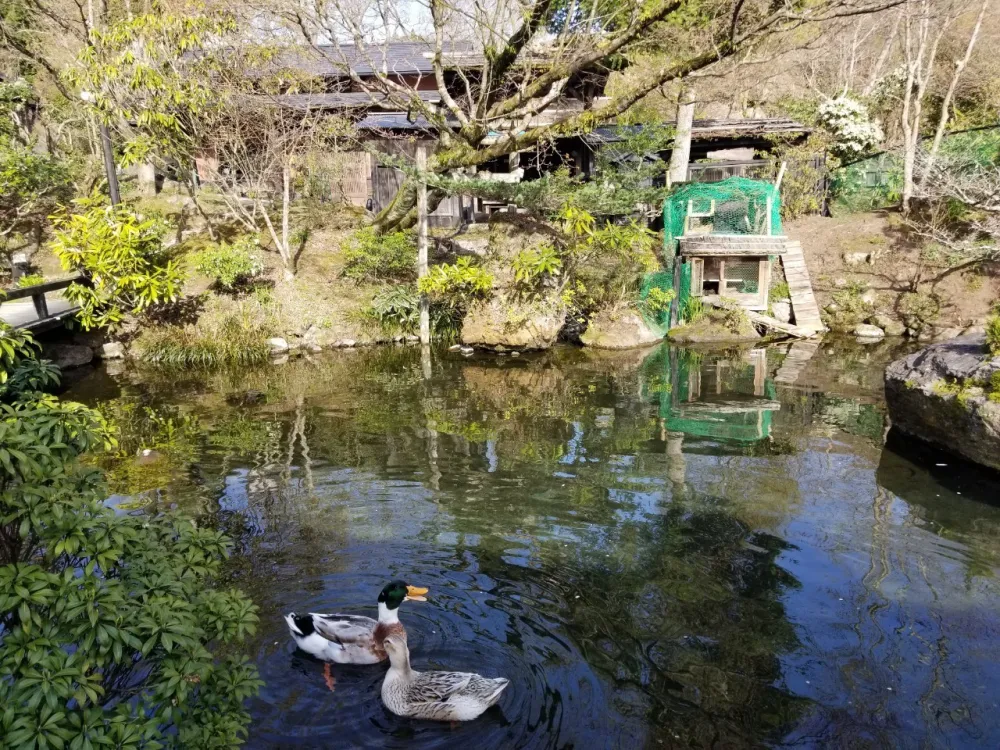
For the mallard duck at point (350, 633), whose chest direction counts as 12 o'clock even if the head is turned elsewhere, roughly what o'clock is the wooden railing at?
The wooden railing is roughly at 8 o'clock from the mallard duck.

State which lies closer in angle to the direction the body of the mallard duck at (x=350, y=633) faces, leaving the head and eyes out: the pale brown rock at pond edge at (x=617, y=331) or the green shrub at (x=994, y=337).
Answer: the green shrub

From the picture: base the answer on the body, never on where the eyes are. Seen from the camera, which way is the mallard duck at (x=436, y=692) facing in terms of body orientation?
to the viewer's left

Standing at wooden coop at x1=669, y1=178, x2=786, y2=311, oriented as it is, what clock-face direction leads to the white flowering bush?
The white flowering bush is roughly at 7 o'clock from the wooden coop.

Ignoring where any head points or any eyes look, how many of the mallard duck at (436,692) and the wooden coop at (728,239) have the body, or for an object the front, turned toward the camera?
1

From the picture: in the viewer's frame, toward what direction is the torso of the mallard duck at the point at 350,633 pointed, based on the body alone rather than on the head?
to the viewer's right

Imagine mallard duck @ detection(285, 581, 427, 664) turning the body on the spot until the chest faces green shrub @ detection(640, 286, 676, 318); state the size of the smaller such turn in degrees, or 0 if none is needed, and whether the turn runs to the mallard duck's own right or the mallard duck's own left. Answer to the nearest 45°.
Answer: approximately 45° to the mallard duck's own left

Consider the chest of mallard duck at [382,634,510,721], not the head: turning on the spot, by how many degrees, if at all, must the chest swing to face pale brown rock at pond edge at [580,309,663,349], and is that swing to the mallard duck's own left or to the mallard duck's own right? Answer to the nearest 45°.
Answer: approximately 90° to the mallard duck's own right

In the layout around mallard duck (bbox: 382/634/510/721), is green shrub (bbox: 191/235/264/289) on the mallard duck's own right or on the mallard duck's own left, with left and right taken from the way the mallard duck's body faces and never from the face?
on the mallard duck's own right
